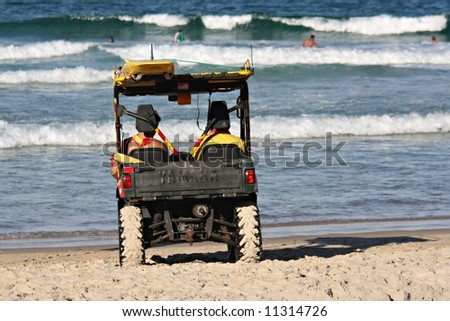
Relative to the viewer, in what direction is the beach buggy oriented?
away from the camera
